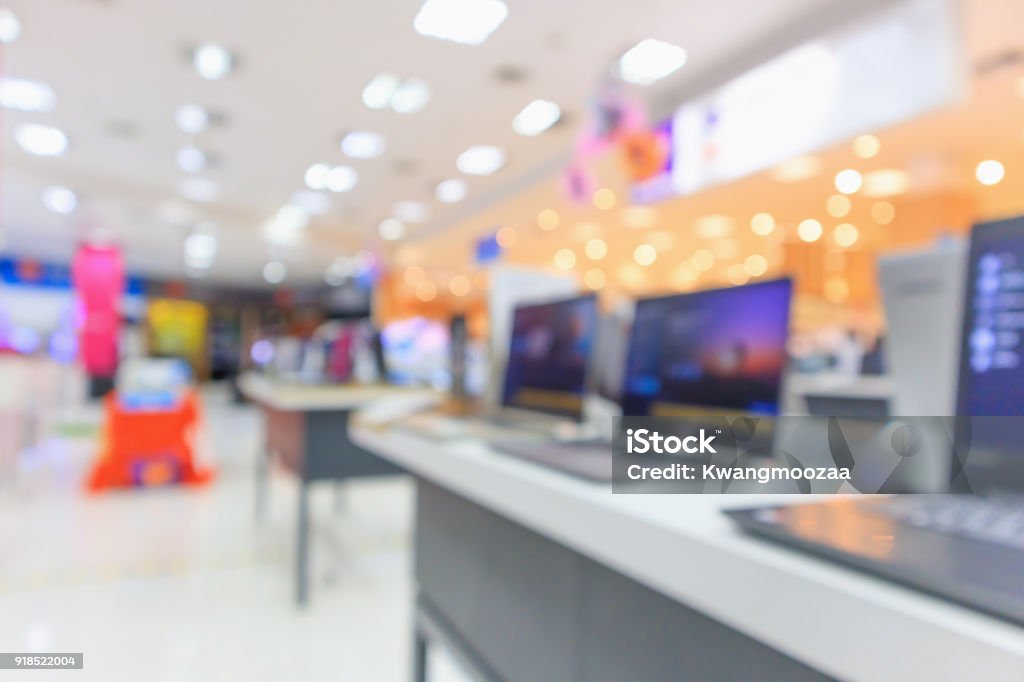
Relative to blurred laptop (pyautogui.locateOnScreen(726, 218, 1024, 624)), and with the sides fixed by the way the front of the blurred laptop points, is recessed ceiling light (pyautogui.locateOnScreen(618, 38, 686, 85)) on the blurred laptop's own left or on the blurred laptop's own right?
on the blurred laptop's own right

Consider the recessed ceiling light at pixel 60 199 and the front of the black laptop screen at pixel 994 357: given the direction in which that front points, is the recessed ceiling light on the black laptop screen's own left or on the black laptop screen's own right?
on the black laptop screen's own right

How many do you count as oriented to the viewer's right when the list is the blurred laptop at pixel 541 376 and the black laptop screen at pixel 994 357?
0

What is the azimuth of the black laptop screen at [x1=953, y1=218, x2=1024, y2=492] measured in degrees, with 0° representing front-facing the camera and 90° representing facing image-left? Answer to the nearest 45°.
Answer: approximately 45°

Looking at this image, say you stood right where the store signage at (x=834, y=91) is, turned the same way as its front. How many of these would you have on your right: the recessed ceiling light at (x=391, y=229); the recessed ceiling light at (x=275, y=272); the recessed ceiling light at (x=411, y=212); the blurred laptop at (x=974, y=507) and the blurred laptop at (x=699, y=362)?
3

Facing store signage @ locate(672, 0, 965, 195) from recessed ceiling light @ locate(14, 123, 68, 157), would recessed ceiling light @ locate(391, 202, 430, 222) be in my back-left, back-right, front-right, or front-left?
front-left

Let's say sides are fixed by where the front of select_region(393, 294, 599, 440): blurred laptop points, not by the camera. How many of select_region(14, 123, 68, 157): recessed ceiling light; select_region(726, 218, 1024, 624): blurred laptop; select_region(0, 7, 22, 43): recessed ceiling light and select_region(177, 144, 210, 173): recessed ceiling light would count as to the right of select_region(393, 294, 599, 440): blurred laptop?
3

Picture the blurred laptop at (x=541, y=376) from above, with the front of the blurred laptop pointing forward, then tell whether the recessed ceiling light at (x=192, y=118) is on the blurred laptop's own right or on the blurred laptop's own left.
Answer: on the blurred laptop's own right

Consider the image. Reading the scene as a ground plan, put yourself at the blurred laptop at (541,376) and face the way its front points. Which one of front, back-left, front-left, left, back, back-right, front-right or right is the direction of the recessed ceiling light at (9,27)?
right

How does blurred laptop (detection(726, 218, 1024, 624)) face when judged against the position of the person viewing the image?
facing the viewer and to the left of the viewer

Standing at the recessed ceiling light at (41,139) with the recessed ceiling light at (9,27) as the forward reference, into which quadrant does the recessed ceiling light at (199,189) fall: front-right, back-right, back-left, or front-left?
back-left
